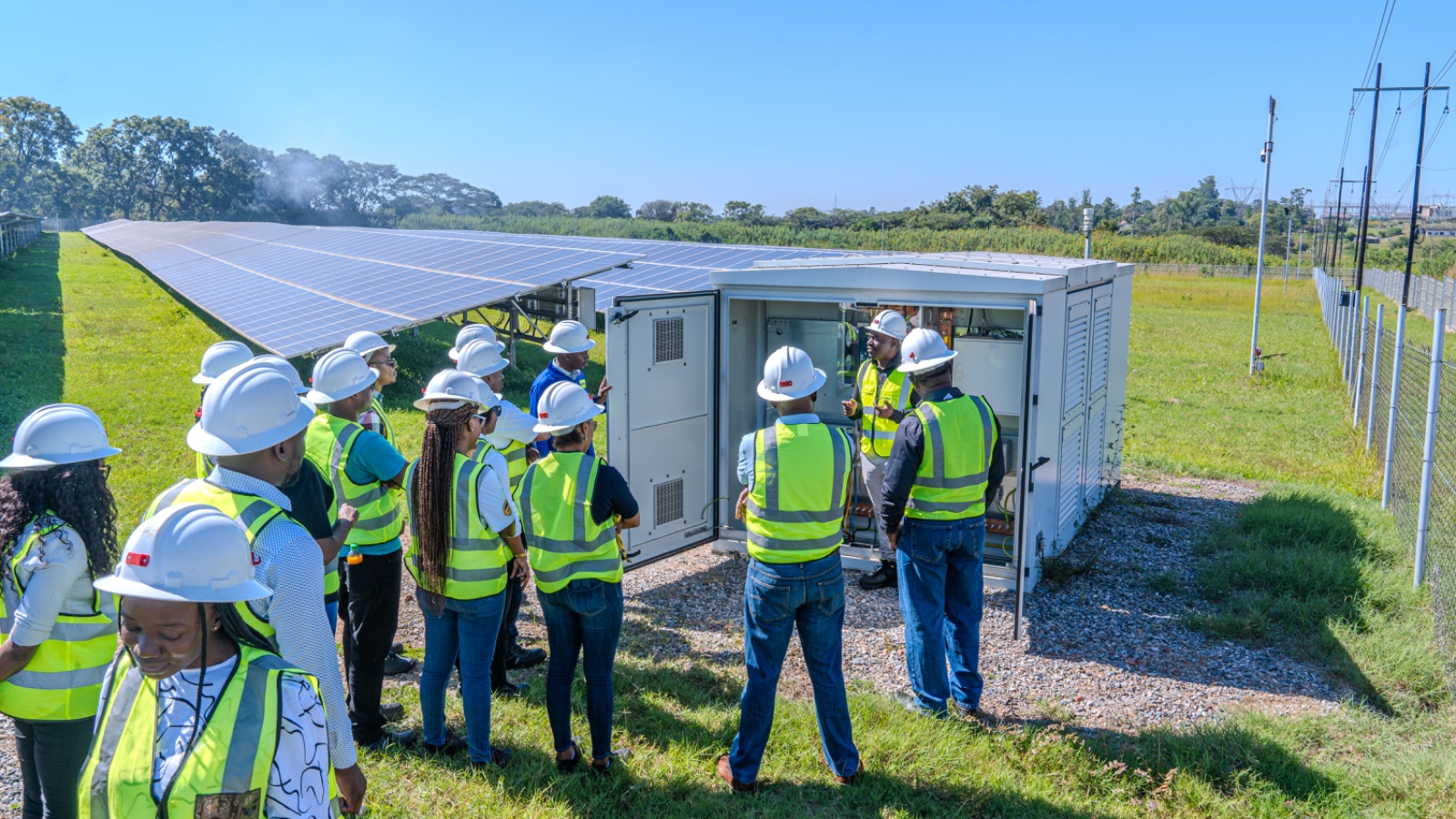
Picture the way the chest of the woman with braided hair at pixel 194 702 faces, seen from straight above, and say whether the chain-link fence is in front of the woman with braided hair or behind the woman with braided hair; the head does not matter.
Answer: behind

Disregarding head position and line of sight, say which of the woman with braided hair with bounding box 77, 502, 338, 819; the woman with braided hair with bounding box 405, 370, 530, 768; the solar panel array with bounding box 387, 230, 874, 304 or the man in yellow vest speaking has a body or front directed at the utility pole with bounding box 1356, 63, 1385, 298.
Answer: the woman with braided hair with bounding box 405, 370, 530, 768

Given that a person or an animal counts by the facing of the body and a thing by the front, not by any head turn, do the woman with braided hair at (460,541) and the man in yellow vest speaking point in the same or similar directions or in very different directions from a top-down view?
very different directions

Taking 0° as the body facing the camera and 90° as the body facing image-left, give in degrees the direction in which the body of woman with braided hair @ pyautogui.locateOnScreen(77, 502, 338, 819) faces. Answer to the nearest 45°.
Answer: approximately 45°

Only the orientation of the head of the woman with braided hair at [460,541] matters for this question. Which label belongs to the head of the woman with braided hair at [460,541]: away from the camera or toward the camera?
away from the camera

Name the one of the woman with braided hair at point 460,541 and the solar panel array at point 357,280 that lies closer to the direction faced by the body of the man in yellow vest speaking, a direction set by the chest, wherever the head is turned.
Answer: the woman with braided hair

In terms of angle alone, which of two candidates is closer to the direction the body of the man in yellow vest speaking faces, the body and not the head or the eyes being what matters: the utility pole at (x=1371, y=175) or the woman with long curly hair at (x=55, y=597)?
the woman with long curly hair

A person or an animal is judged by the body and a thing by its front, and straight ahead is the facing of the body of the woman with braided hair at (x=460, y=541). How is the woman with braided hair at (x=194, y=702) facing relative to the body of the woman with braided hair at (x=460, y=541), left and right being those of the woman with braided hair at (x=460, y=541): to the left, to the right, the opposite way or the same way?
the opposite way

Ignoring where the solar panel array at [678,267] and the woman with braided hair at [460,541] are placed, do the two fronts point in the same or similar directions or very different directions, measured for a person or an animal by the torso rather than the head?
very different directions

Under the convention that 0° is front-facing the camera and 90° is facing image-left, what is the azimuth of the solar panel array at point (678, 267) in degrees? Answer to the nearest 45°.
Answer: approximately 45°

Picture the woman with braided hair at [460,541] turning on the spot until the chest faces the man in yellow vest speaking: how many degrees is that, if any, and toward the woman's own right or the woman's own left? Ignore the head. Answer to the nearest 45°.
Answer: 0° — they already face them

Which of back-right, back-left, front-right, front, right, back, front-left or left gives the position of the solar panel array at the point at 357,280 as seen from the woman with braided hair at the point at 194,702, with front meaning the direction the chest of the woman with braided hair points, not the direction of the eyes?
back-right

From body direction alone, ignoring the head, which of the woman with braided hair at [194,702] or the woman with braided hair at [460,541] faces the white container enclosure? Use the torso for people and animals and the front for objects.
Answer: the woman with braided hair at [460,541]

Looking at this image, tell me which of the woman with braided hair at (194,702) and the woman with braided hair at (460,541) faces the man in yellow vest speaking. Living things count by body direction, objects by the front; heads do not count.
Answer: the woman with braided hair at (460,541)

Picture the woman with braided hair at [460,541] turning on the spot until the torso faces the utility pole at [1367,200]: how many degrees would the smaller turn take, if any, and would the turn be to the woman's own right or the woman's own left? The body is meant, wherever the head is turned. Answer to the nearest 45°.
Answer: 0° — they already face it

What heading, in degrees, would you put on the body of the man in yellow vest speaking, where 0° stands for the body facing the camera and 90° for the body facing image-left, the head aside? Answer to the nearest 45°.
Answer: approximately 45°

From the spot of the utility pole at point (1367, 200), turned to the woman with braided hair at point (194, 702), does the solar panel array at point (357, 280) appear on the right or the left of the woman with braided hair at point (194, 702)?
right
